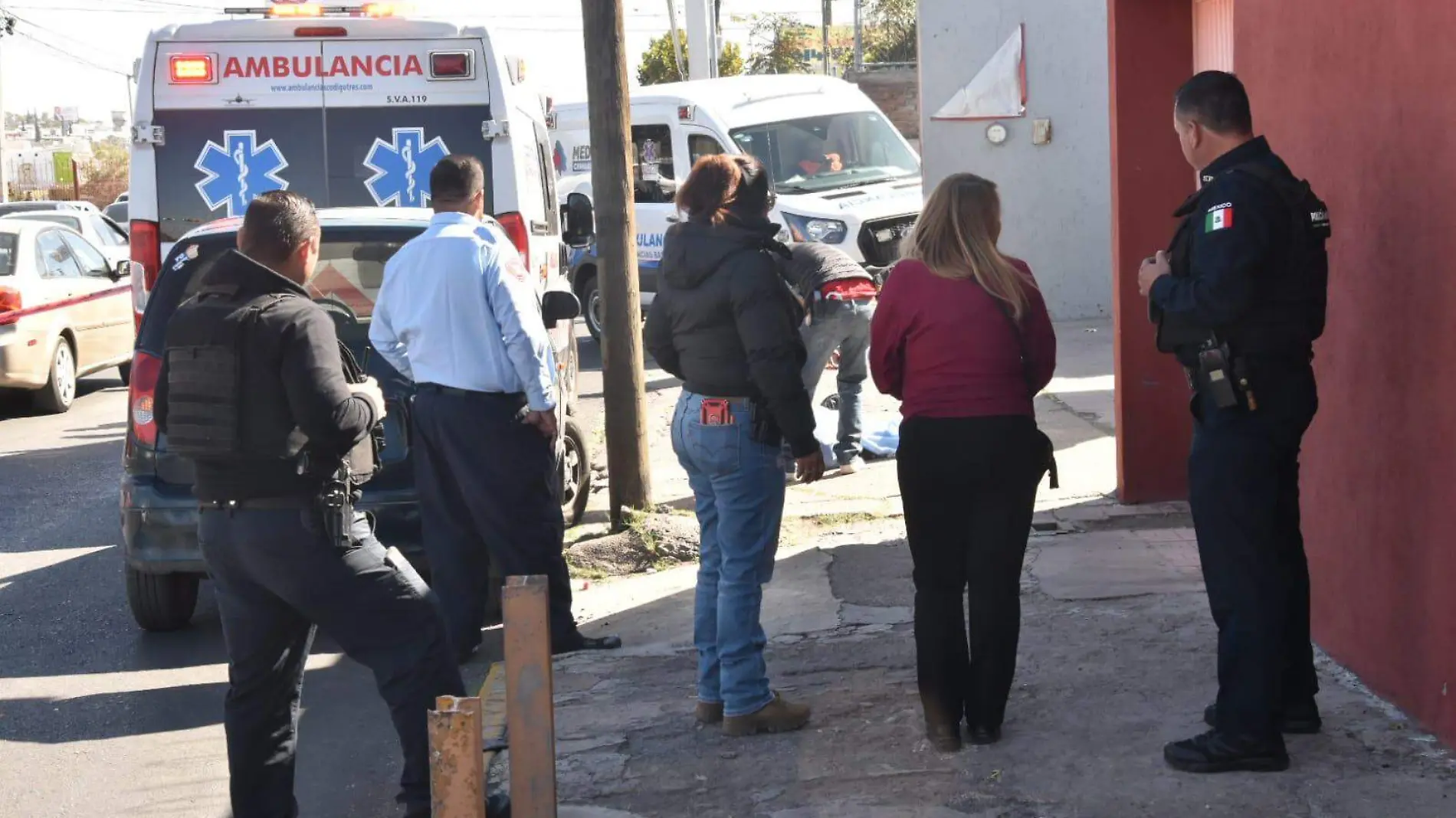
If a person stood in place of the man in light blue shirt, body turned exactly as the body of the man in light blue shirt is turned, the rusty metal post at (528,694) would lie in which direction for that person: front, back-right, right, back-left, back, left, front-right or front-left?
back-right

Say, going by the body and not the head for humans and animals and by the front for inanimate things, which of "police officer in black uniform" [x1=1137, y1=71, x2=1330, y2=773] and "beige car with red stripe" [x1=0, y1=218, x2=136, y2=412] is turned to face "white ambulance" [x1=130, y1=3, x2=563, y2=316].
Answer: the police officer in black uniform

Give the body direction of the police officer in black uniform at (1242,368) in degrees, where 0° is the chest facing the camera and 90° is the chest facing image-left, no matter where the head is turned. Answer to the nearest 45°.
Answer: approximately 135°

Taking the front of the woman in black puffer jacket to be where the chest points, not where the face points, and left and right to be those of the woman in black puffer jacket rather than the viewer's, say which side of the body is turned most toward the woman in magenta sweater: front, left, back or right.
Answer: right

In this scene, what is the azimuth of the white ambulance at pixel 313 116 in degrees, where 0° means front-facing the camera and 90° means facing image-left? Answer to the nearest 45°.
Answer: approximately 180°

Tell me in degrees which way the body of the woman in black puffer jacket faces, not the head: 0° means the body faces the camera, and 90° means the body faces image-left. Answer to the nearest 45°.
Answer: approximately 225°

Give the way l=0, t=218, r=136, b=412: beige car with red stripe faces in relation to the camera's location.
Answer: facing away from the viewer and to the right of the viewer

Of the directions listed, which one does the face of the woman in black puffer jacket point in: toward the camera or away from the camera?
away from the camera

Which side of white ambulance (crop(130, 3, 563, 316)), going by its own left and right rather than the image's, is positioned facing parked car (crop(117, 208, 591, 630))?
back

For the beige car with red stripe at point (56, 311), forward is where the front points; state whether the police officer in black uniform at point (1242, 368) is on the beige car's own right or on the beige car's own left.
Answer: on the beige car's own right

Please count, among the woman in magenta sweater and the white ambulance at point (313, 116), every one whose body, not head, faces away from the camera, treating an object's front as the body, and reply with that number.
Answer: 2

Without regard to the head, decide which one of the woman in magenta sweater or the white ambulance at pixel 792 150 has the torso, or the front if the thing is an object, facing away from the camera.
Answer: the woman in magenta sweater

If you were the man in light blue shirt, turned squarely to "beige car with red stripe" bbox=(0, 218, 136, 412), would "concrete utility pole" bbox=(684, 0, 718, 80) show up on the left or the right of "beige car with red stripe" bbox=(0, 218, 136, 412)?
right

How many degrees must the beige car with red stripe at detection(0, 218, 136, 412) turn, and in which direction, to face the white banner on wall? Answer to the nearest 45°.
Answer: approximately 45° to its right

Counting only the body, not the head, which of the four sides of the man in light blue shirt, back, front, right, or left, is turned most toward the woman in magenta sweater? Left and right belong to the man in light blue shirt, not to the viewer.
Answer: right

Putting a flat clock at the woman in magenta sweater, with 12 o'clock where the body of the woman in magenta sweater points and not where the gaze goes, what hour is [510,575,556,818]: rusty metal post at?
The rusty metal post is roughly at 7 o'clock from the woman in magenta sweater.

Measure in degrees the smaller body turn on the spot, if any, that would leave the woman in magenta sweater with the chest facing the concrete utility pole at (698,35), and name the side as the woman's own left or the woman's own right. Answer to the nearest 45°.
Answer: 0° — they already face it

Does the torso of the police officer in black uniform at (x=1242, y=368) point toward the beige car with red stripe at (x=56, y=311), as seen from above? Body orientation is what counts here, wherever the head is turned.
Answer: yes

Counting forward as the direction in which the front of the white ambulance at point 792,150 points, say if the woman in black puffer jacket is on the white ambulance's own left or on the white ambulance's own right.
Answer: on the white ambulance's own right

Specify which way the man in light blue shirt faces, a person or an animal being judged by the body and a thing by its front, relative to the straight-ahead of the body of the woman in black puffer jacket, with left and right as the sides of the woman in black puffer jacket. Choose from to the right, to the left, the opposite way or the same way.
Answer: the same way

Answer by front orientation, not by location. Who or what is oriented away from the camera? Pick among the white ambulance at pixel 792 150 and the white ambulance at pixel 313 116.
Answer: the white ambulance at pixel 313 116

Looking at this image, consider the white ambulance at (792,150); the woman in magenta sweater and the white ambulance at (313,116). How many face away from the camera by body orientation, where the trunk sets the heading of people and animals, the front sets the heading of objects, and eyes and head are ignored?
2

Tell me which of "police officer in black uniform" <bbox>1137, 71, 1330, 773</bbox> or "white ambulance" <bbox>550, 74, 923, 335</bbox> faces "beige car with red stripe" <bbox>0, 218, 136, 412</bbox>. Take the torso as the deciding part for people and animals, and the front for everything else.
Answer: the police officer in black uniform
